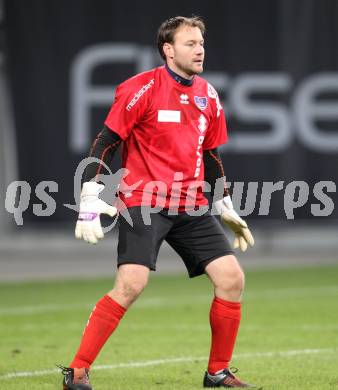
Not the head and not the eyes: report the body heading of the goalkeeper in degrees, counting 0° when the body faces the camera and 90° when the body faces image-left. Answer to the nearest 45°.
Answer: approximately 315°

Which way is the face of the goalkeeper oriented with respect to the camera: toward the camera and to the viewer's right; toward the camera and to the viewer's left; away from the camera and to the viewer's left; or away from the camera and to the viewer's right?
toward the camera and to the viewer's right
